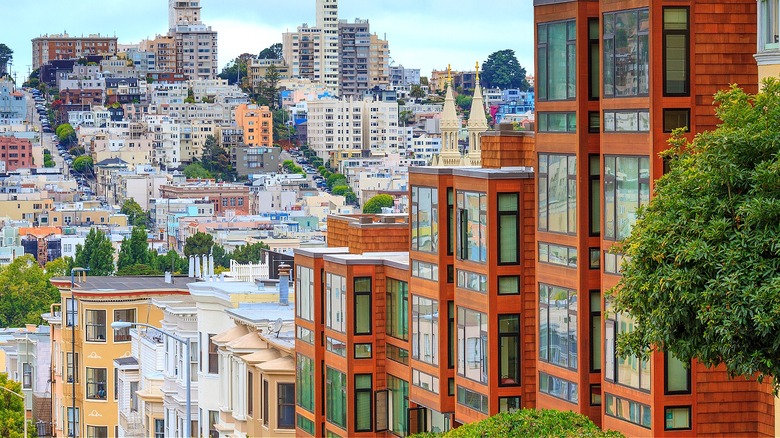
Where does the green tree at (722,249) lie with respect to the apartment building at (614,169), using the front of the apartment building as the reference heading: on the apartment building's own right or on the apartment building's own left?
on the apartment building's own left

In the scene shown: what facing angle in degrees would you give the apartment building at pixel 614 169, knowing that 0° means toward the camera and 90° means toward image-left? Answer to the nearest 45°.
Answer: approximately 45°
